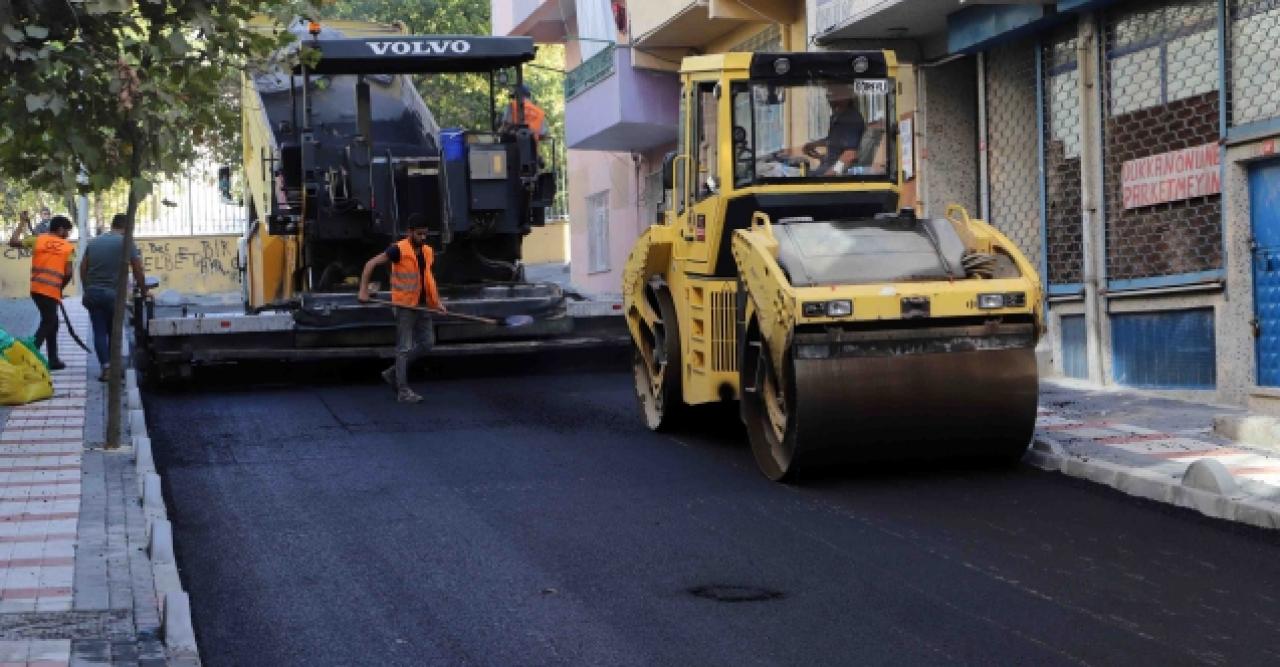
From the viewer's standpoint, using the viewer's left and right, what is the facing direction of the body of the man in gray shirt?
facing away from the viewer and to the right of the viewer

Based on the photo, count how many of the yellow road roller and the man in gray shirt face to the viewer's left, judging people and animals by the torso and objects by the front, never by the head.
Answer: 0

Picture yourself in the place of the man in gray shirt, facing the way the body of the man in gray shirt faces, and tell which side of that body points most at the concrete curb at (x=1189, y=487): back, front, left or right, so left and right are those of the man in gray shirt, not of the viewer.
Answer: right

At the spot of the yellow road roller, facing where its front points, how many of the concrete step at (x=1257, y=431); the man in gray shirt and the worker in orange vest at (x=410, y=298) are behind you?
2

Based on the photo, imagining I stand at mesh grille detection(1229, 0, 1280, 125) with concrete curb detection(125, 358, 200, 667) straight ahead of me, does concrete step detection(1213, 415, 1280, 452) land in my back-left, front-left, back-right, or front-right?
front-left

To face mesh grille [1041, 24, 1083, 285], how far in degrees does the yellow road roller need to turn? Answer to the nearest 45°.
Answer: approximately 135° to its left

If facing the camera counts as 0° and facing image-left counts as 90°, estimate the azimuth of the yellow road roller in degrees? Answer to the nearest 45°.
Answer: approximately 315°

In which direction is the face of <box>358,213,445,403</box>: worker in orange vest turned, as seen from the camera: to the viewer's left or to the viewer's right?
to the viewer's right

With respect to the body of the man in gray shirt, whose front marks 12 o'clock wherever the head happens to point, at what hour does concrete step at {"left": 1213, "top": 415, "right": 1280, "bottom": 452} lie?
The concrete step is roughly at 3 o'clock from the man in gray shirt.

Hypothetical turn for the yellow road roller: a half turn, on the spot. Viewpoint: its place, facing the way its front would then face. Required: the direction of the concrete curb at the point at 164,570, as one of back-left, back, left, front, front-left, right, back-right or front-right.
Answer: left

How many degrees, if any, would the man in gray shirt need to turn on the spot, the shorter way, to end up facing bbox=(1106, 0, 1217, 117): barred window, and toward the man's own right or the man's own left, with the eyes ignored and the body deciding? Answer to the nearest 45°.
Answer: approximately 90° to the man's own right

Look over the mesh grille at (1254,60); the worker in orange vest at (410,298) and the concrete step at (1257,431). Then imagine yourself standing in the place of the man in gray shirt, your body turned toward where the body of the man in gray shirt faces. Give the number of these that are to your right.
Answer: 3

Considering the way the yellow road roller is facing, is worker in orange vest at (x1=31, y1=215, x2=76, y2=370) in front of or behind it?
behind

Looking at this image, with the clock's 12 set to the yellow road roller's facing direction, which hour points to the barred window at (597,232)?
The barred window is roughly at 7 o'clock from the yellow road roller.

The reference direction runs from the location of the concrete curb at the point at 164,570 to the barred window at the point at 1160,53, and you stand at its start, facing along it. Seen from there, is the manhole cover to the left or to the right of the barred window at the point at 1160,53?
right

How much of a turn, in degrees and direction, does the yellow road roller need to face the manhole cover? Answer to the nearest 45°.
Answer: approximately 45° to its right
